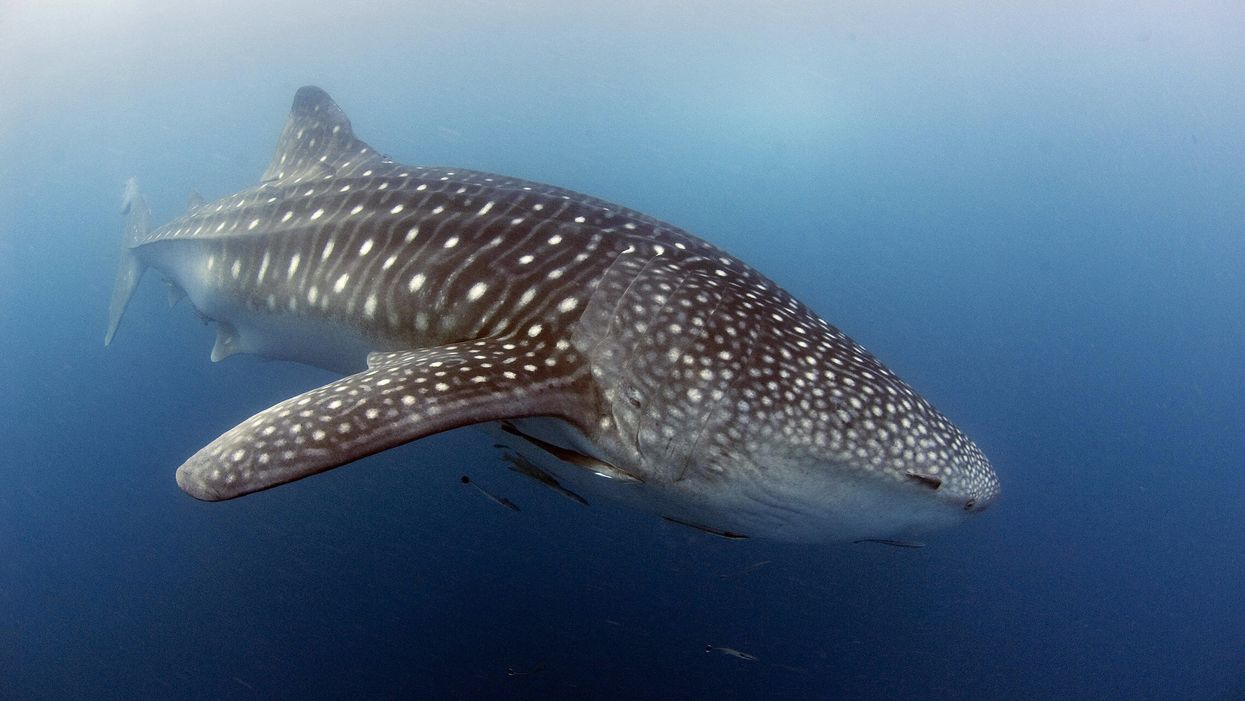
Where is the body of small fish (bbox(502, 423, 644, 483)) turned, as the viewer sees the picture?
to the viewer's right

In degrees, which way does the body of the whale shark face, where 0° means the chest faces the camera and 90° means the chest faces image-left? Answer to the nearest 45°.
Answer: approximately 315°
